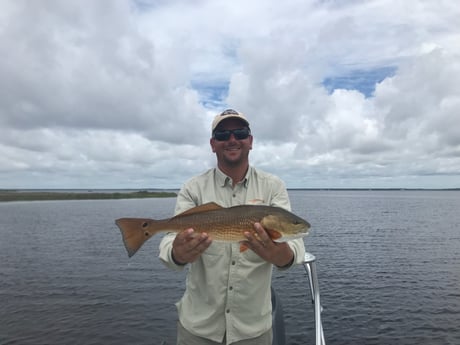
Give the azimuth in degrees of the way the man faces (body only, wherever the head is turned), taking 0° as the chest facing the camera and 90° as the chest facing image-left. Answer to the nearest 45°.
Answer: approximately 0°
